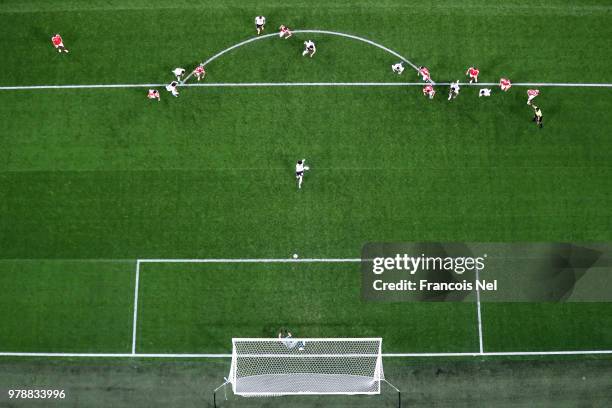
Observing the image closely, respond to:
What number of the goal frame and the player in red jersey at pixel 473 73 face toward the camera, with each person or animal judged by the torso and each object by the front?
1

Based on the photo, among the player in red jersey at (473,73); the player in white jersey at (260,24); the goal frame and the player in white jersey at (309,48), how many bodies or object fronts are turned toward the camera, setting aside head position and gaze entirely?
3

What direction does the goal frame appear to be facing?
away from the camera

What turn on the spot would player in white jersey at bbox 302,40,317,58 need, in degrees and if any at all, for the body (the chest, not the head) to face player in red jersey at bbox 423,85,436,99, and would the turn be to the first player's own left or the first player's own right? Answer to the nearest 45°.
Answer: approximately 90° to the first player's own left

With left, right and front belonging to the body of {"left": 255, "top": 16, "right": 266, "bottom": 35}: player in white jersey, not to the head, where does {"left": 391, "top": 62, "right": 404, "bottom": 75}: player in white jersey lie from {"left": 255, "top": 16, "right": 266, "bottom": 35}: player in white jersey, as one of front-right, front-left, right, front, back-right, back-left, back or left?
left

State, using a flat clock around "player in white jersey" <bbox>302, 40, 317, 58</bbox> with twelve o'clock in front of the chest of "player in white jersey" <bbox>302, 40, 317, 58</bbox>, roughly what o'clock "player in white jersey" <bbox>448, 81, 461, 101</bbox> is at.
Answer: "player in white jersey" <bbox>448, 81, 461, 101</bbox> is roughly at 9 o'clock from "player in white jersey" <bbox>302, 40, 317, 58</bbox>.

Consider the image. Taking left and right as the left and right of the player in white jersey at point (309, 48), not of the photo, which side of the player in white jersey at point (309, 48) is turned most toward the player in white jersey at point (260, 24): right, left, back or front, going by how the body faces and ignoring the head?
right

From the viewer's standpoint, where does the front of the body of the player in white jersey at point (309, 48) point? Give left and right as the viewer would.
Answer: facing the viewer

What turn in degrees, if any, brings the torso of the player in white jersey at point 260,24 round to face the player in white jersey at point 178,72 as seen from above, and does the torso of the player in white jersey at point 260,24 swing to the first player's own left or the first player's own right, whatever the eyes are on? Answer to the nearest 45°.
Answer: approximately 90° to the first player's own right

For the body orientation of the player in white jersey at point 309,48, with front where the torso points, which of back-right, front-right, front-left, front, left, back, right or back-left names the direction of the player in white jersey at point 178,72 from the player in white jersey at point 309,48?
right

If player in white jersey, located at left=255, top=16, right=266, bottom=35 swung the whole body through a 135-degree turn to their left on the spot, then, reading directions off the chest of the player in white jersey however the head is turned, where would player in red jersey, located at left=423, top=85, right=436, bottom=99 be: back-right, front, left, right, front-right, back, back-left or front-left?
front-right

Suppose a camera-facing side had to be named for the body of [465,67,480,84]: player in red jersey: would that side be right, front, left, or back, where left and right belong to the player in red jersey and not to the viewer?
front

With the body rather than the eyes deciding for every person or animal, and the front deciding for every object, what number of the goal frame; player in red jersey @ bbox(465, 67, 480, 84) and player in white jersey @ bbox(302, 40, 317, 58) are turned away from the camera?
1
